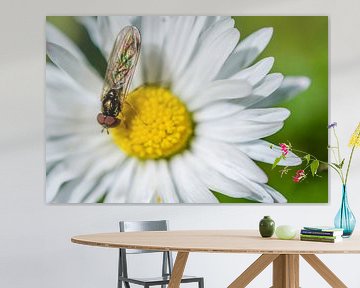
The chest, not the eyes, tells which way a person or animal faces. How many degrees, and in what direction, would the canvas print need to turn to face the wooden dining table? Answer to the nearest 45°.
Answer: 0° — it already faces it

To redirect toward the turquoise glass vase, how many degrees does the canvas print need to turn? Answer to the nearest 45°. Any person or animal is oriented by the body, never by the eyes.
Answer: approximately 45° to its left

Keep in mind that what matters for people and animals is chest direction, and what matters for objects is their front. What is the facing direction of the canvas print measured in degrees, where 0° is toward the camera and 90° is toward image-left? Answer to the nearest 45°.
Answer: approximately 0°
